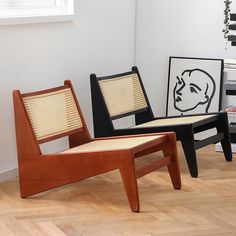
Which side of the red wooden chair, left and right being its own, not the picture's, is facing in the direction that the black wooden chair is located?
left

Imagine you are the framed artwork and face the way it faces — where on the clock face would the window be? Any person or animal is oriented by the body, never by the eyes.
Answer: The window is roughly at 2 o'clock from the framed artwork.

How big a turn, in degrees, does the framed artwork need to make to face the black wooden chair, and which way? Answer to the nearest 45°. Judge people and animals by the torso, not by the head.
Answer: approximately 45° to its right

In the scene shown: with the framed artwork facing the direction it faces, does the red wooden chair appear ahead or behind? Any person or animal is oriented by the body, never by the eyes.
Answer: ahead

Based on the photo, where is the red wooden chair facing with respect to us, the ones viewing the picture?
facing the viewer and to the right of the viewer

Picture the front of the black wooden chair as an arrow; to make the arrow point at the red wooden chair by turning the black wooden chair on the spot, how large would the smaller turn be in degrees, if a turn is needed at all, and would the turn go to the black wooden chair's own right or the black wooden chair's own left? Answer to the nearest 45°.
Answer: approximately 90° to the black wooden chair's own right

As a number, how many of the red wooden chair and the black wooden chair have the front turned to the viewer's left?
0

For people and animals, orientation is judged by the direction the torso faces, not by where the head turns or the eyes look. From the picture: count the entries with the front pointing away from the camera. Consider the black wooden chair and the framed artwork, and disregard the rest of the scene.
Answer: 0

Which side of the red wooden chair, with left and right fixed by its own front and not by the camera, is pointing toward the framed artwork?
left

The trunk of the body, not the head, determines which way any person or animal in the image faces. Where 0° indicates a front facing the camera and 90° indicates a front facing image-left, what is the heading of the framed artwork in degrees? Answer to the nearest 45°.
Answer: approximately 0°

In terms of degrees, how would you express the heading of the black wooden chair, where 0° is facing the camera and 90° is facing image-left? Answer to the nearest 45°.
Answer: approximately 315°
